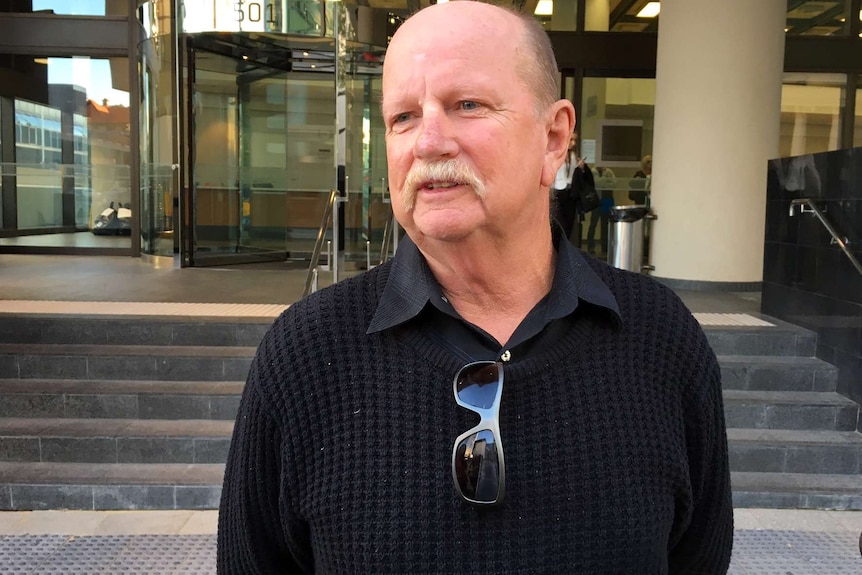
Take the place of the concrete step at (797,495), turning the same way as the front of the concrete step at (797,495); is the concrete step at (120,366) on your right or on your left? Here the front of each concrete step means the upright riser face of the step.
on your right

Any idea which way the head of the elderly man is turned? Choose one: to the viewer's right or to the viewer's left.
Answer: to the viewer's left

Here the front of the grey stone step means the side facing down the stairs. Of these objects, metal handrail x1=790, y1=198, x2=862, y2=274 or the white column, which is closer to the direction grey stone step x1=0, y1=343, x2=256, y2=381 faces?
the metal handrail

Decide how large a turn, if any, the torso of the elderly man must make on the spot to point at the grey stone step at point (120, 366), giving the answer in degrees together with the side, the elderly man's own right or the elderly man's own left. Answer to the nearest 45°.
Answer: approximately 135° to the elderly man's own right

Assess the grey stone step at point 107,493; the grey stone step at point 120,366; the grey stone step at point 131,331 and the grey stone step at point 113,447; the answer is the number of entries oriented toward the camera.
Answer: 4

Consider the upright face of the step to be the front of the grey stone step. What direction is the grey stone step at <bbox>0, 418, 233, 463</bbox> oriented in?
toward the camera

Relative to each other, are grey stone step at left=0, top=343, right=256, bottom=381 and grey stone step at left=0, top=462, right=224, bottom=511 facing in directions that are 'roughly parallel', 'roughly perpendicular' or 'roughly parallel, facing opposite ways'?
roughly parallel

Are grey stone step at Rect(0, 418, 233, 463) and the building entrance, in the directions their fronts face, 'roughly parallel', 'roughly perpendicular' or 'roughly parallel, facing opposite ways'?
roughly parallel

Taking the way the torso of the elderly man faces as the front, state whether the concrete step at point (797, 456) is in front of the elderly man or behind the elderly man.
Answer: behind

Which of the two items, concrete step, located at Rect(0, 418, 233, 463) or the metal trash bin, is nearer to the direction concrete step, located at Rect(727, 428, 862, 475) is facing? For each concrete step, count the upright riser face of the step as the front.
the concrete step

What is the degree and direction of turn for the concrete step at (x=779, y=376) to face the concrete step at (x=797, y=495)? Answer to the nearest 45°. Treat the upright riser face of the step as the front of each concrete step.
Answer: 0° — it already faces it

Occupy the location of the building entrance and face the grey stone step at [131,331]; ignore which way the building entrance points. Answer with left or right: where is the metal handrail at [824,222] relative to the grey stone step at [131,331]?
left

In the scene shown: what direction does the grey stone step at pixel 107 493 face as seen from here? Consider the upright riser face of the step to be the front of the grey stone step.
toward the camera

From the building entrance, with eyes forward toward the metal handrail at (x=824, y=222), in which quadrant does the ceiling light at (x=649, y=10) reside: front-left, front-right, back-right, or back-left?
front-left

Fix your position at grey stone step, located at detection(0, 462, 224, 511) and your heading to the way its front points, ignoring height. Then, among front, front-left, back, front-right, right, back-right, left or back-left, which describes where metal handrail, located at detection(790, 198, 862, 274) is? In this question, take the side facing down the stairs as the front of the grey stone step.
left

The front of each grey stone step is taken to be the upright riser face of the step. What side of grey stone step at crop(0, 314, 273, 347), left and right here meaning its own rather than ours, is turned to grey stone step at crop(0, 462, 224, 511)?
front

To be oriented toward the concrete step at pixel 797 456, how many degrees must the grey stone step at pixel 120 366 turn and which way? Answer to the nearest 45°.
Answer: approximately 45° to its left
